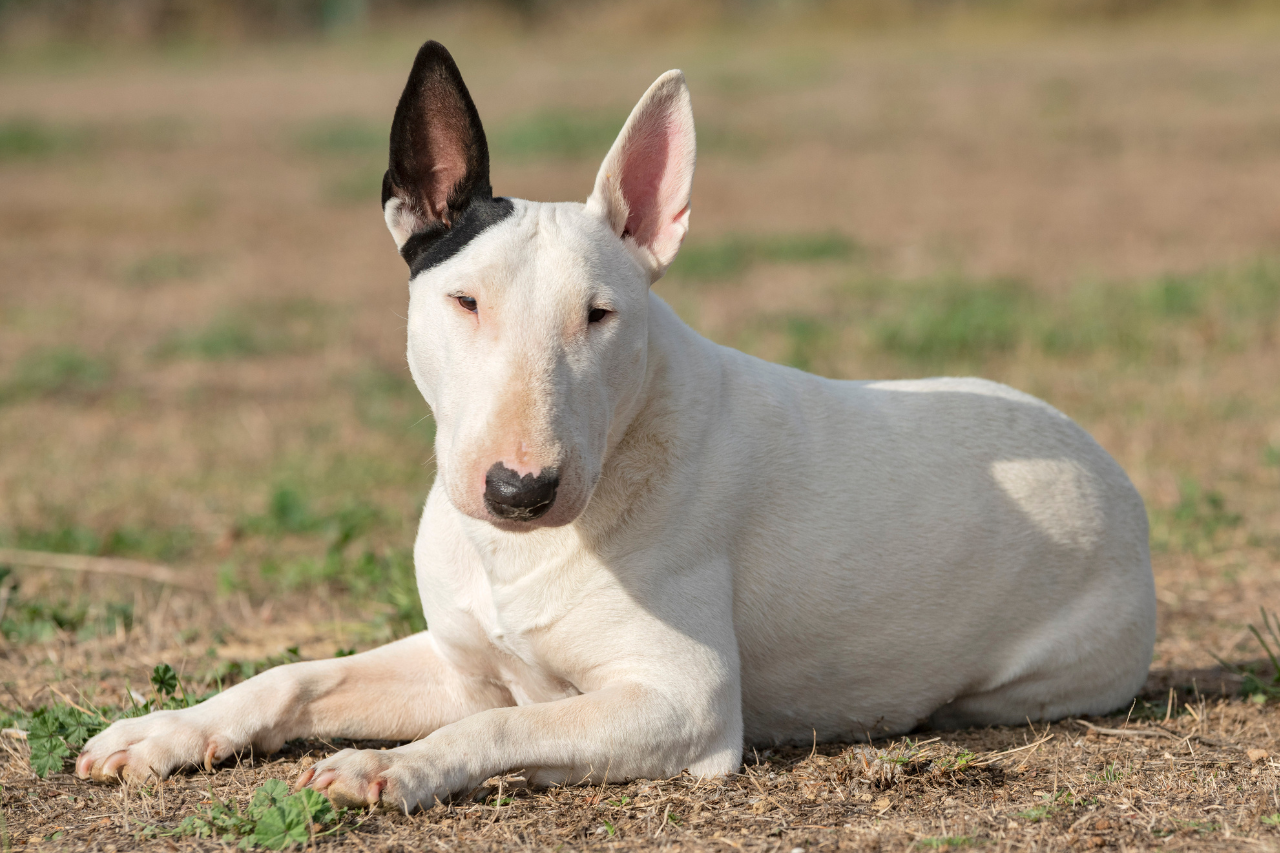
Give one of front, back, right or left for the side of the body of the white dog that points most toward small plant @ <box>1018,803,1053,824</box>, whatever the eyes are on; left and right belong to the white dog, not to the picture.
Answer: left

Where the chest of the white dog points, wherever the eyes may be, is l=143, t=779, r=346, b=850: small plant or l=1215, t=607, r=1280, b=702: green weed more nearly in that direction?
the small plant

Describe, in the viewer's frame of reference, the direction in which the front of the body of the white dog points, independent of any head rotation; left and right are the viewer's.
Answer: facing the viewer and to the left of the viewer

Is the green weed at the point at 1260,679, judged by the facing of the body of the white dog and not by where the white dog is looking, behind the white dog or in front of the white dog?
behind

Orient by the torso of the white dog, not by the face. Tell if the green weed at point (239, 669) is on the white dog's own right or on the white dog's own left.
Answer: on the white dog's own right

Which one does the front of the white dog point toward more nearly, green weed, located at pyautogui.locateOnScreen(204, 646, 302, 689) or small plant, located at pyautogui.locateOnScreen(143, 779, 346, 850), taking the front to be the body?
the small plant

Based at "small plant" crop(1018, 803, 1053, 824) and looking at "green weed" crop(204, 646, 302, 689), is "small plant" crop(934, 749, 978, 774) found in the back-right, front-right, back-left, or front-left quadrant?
front-right

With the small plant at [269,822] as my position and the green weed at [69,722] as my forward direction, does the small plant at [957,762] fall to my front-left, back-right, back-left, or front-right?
back-right

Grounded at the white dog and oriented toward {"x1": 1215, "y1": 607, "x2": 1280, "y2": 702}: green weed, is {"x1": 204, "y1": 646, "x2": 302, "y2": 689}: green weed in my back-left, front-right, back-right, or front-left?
back-left

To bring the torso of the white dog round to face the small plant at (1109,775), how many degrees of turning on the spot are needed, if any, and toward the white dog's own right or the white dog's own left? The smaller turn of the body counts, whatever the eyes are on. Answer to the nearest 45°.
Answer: approximately 135° to the white dog's own left

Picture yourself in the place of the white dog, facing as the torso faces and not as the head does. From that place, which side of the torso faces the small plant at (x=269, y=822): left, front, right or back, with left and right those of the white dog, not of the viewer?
front

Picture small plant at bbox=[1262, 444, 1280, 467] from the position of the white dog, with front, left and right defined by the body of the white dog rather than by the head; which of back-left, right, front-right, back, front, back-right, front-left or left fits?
back
